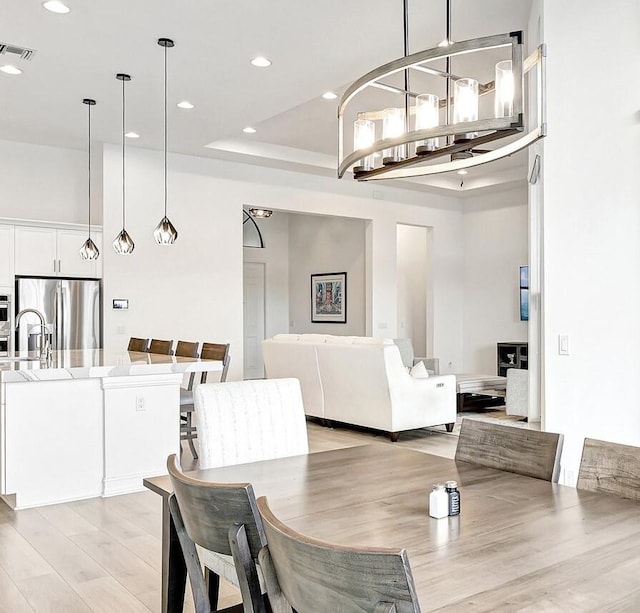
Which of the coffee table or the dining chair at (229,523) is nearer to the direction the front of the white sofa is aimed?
the coffee table

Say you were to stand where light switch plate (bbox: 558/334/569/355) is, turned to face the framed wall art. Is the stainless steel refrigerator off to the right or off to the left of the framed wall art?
left

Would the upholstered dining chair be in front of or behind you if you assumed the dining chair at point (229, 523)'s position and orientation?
in front

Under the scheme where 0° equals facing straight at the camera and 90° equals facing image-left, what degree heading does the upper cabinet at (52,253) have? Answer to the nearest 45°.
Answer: approximately 0°

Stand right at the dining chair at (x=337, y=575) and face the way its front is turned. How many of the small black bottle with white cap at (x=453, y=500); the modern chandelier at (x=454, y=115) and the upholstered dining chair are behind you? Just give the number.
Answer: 0

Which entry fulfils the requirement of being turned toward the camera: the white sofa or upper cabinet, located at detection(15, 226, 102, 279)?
the upper cabinet

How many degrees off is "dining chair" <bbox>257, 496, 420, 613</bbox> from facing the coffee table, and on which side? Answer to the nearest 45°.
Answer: approximately 45° to its left

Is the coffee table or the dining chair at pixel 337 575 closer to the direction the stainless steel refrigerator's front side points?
the dining chair

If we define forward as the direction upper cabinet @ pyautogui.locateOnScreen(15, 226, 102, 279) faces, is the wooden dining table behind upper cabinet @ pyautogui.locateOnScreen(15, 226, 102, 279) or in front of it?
in front

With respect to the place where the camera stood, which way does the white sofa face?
facing away from the viewer and to the right of the viewer

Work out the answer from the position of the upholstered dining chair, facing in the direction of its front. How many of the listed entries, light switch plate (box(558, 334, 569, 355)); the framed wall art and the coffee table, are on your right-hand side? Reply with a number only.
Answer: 0

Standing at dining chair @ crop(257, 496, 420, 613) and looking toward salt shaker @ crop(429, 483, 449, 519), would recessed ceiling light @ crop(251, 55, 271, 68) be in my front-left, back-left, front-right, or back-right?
front-left

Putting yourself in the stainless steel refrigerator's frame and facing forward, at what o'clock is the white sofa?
The white sofa is roughly at 10 o'clock from the stainless steel refrigerator.

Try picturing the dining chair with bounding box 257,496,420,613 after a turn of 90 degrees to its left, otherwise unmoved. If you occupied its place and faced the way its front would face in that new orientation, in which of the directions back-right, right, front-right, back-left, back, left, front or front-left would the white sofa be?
front-right

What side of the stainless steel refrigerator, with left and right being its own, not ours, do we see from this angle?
front

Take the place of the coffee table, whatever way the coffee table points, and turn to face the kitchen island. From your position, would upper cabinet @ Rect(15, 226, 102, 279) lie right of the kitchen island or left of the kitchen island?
right
